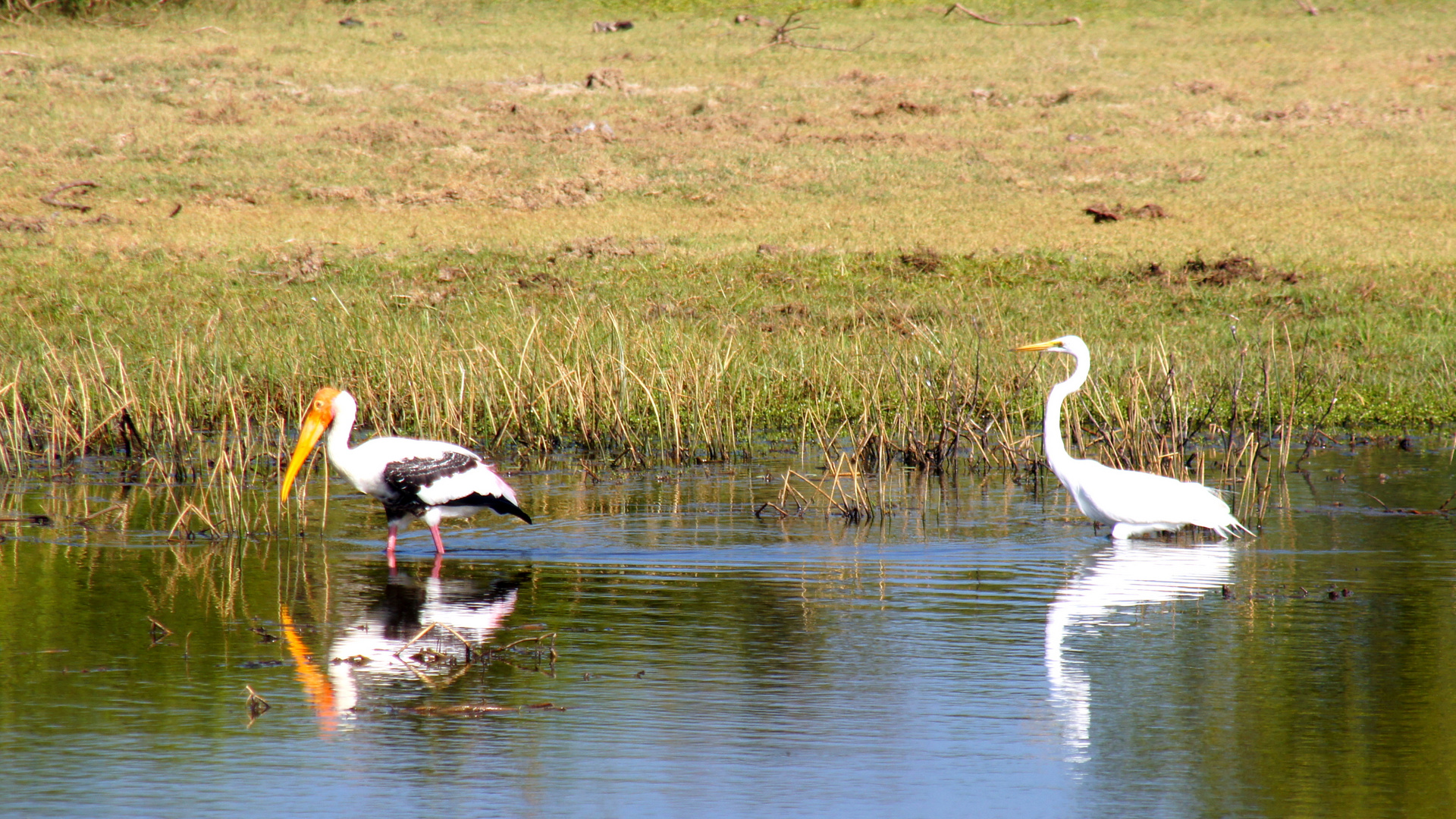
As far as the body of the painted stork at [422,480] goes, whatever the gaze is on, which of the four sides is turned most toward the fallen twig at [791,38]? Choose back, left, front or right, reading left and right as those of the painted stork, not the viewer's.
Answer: right

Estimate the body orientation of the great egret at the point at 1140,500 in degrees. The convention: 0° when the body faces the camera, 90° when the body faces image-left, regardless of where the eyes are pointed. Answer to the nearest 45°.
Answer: approximately 90°

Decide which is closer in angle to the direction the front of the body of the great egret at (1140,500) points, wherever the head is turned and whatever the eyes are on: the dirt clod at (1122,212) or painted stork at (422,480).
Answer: the painted stork

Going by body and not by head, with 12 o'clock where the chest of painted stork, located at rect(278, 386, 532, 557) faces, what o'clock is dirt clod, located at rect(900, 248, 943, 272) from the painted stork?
The dirt clod is roughly at 4 o'clock from the painted stork.

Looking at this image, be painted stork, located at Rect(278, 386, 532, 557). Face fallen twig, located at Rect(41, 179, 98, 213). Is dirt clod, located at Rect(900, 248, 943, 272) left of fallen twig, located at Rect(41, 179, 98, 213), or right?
right

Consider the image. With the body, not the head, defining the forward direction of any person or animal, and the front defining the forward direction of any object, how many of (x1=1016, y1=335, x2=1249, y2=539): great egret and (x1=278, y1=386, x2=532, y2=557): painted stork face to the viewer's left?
2

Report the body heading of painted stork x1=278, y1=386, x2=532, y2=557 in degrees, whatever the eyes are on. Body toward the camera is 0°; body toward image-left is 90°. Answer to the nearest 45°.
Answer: approximately 90°

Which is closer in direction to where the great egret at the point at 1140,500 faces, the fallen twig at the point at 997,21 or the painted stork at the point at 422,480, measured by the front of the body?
the painted stork

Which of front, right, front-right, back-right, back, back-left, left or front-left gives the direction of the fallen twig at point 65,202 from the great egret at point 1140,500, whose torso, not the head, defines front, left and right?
front-right

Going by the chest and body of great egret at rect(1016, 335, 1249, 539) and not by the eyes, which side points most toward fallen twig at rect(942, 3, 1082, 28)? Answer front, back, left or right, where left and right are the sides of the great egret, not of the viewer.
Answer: right

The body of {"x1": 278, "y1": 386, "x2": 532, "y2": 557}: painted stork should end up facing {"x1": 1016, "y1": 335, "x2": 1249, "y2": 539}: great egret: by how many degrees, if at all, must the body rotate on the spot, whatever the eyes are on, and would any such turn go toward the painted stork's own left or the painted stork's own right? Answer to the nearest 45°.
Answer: approximately 180°

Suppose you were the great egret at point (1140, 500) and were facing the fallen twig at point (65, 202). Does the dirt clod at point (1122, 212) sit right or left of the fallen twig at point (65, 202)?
right

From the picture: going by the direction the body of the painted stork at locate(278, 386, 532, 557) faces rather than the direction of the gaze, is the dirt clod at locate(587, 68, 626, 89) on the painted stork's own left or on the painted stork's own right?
on the painted stork's own right
